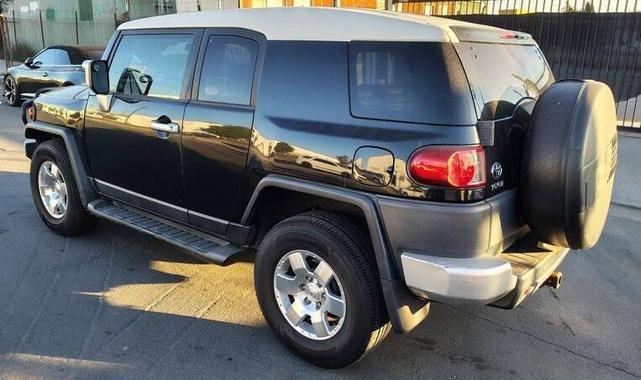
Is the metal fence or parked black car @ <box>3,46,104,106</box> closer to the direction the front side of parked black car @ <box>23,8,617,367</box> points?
the parked black car

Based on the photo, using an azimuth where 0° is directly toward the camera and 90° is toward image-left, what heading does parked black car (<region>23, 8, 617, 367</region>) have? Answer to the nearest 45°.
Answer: approximately 135°

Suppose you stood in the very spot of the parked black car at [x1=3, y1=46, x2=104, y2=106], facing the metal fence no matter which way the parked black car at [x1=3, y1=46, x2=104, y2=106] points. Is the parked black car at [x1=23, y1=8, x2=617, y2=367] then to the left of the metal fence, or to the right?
right

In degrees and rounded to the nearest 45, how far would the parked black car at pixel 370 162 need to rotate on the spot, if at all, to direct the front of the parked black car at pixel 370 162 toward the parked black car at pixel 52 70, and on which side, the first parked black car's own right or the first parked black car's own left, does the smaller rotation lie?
0° — it already faces it

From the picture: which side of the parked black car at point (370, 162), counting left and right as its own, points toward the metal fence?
right
